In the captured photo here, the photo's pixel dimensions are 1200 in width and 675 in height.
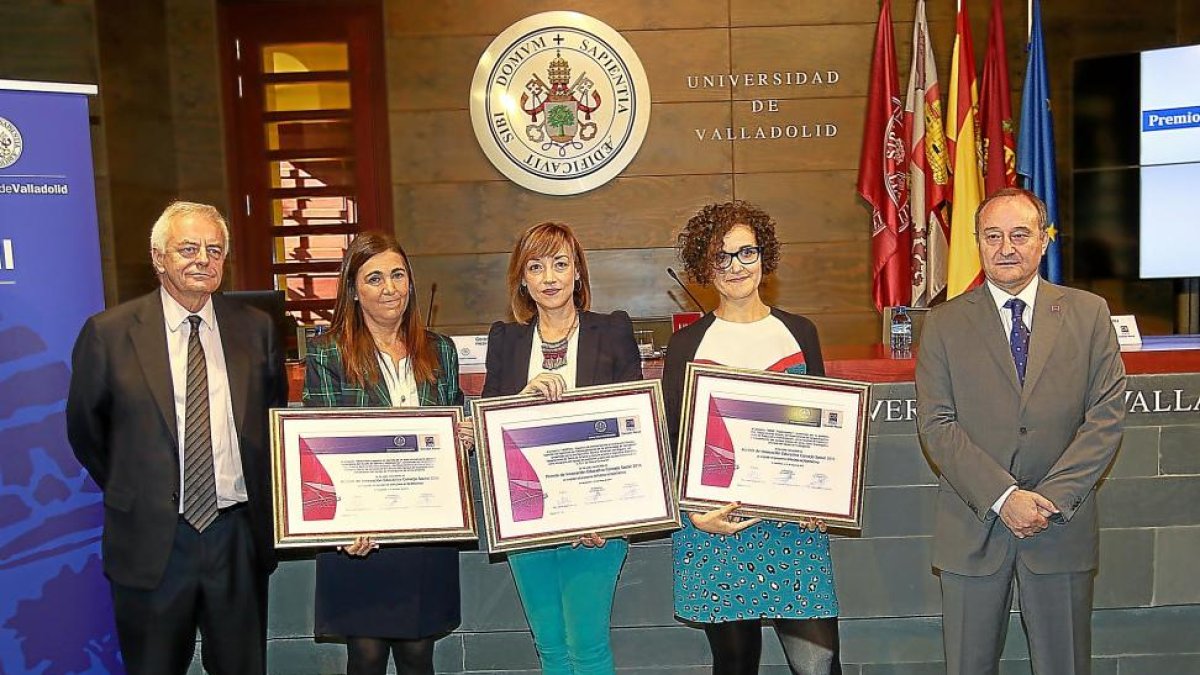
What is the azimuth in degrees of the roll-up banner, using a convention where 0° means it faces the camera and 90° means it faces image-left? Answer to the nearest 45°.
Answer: approximately 0°

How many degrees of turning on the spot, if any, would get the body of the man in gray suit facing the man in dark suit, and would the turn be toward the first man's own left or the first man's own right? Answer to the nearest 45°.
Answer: approximately 45° to the first man's own right

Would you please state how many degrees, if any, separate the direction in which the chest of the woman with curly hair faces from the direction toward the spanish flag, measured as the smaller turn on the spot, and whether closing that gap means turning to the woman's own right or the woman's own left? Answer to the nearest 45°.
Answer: approximately 135° to the woman's own left

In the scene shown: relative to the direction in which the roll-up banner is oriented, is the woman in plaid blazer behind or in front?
in front

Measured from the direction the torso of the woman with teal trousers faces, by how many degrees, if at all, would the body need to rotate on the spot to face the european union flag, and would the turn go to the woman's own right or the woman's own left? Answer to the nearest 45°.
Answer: approximately 135° to the woman's own left
